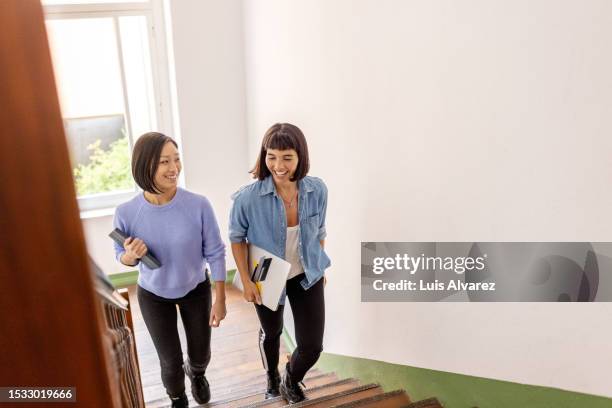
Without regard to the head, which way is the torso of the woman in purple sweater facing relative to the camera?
toward the camera

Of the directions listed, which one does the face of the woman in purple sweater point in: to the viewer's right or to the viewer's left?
to the viewer's right

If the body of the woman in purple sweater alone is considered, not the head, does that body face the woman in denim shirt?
no
